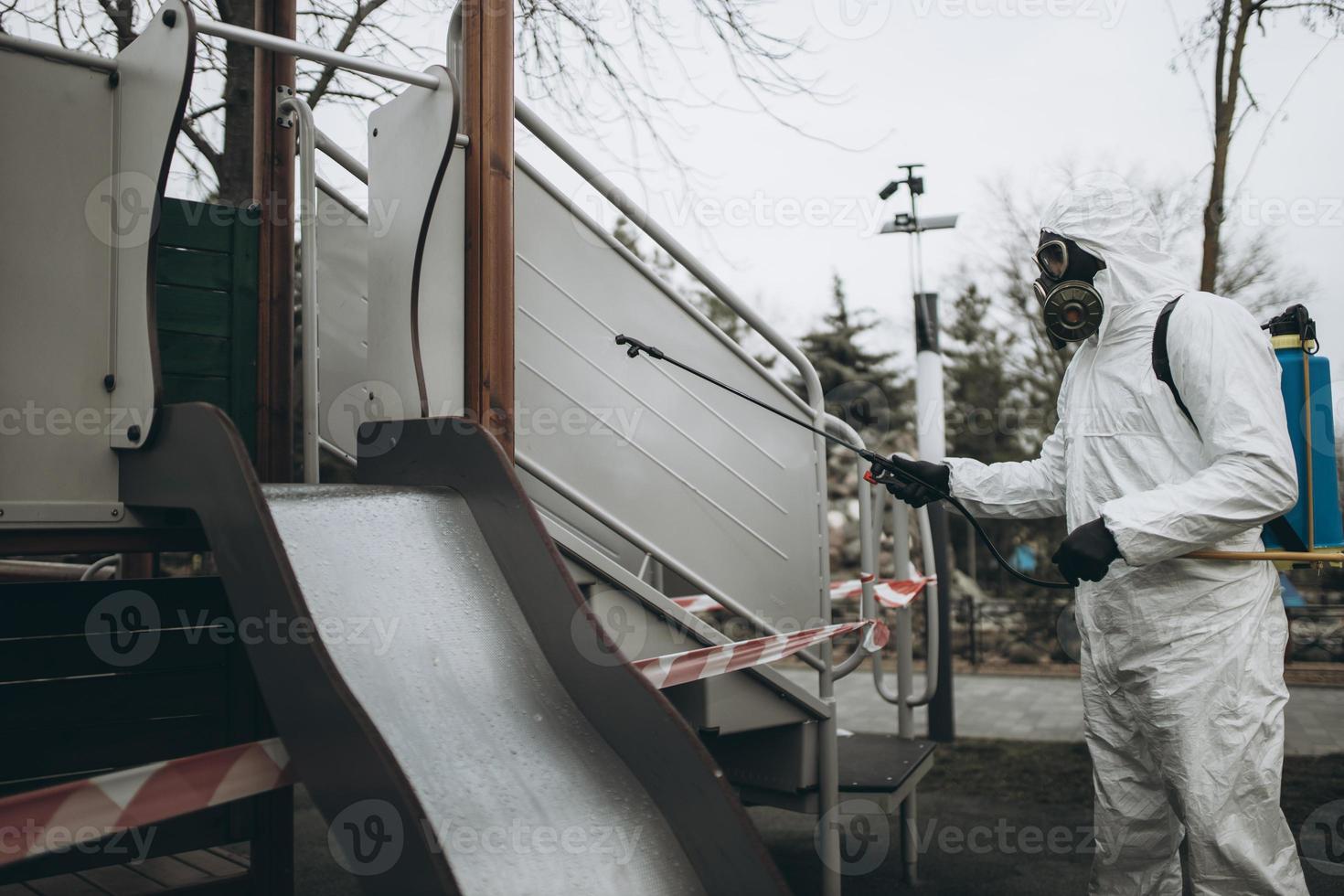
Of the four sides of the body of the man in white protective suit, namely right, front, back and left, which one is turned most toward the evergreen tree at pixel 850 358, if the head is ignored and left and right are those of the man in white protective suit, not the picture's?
right

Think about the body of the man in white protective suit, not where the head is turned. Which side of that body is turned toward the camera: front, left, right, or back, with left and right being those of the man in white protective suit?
left

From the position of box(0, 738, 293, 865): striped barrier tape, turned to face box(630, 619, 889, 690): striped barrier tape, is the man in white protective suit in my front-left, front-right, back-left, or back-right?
front-right

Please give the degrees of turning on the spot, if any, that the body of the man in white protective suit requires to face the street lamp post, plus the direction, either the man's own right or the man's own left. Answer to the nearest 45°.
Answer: approximately 90° to the man's own right

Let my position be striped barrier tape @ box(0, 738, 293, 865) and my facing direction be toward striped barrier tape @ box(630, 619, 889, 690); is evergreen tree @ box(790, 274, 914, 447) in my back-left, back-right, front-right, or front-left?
front-left

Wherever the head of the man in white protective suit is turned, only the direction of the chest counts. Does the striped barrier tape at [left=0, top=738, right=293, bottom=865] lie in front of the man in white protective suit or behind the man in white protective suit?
in front

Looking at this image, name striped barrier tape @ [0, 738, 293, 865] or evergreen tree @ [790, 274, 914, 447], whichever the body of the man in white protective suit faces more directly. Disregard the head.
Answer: the striped barrier tape

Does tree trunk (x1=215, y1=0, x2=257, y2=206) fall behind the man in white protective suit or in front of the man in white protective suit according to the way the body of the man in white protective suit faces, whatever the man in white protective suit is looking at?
in front

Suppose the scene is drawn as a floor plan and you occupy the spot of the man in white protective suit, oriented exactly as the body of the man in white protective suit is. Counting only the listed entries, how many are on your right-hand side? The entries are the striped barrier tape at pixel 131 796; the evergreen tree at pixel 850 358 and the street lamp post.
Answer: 2

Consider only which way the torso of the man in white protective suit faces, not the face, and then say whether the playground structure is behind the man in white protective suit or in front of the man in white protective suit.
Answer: in front

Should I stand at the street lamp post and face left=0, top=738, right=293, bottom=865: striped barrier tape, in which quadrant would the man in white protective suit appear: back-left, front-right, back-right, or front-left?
front-left
